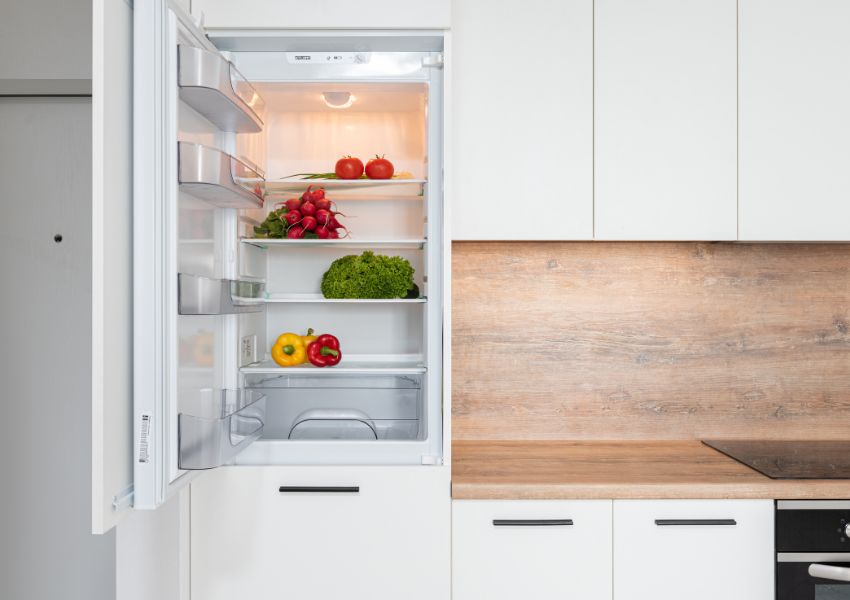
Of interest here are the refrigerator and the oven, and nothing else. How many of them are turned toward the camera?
2

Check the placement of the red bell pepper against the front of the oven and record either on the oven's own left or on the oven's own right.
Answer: on the oven's own right

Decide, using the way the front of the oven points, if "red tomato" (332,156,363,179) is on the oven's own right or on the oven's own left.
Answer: on the oven's own right

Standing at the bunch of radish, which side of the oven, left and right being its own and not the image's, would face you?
right

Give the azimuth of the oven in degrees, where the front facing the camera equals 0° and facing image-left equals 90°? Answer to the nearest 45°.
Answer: approximately 0°

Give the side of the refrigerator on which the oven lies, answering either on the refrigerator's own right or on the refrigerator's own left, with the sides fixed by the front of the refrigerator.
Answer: on the refrigerator's own left

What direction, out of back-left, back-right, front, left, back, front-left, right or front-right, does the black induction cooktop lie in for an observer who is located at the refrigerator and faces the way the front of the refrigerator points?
left
